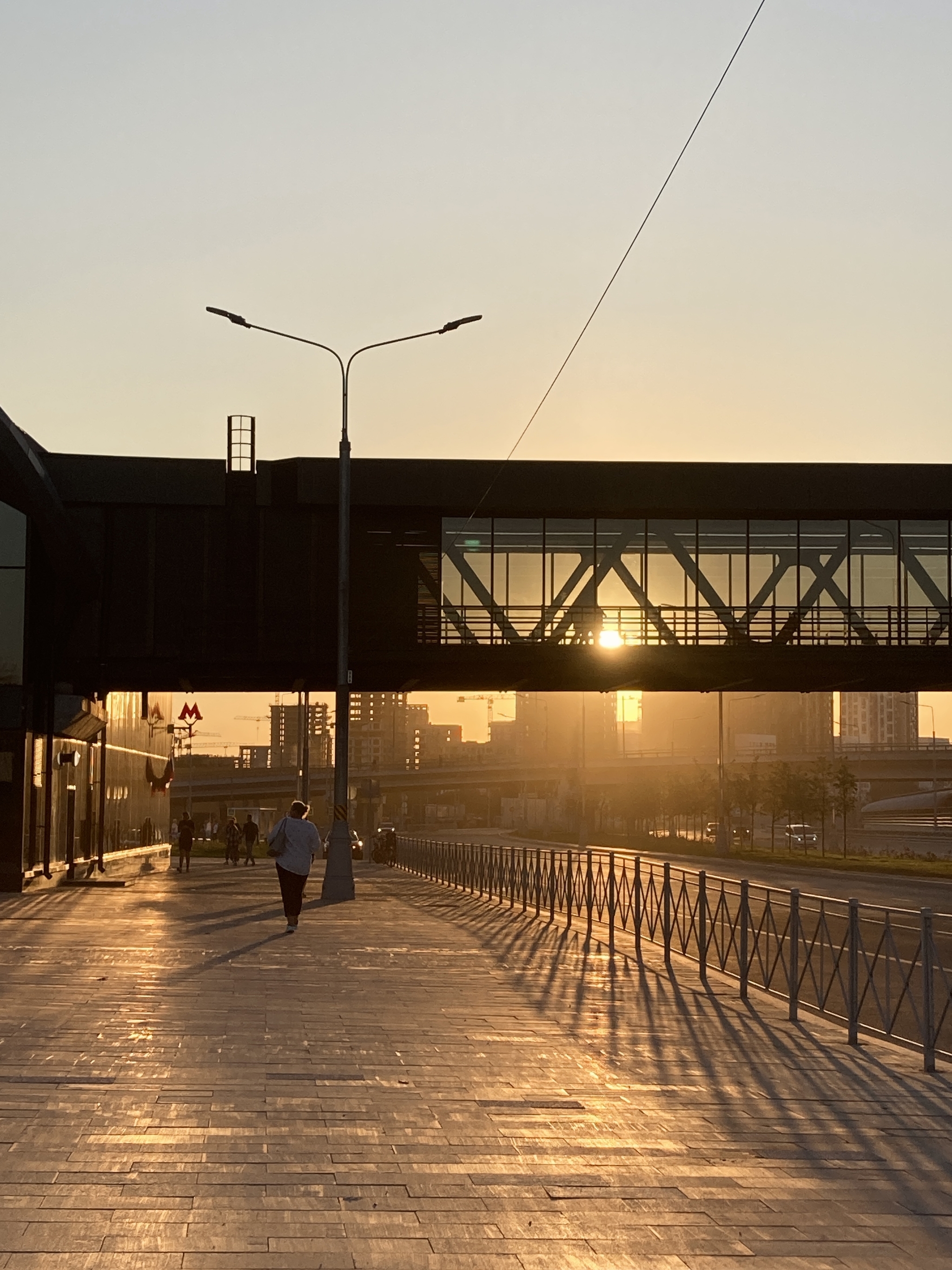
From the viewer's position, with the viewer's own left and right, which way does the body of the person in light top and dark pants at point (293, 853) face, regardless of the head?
facing away from the viewer

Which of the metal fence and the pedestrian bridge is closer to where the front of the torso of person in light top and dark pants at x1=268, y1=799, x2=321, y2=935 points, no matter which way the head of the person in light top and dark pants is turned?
the pedestrian bridge

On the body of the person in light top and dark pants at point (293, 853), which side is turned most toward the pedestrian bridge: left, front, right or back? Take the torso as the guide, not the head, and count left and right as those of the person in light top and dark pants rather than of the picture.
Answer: front

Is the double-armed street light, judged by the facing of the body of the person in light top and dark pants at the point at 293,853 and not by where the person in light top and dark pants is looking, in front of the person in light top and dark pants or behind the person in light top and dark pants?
in front

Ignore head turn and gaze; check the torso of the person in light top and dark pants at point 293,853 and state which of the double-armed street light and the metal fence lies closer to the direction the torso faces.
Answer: the double-armed street light
